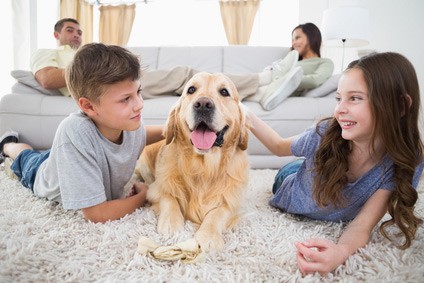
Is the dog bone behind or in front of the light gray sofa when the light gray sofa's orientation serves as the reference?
in front

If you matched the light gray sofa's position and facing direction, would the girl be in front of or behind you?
in front

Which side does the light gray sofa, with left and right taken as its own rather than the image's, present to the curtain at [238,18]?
back

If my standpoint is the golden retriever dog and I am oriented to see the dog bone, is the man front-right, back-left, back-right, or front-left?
back-right

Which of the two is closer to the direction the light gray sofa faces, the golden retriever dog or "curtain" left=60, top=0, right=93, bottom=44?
the golden retriever dog

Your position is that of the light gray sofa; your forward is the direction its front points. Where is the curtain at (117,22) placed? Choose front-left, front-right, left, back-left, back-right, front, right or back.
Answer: back

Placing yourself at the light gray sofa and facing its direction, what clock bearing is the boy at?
The boy is roughly at 12 o'clock from the light gray sofa.

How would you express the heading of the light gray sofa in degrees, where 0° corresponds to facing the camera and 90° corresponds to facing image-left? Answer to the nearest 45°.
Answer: approximately 0°
